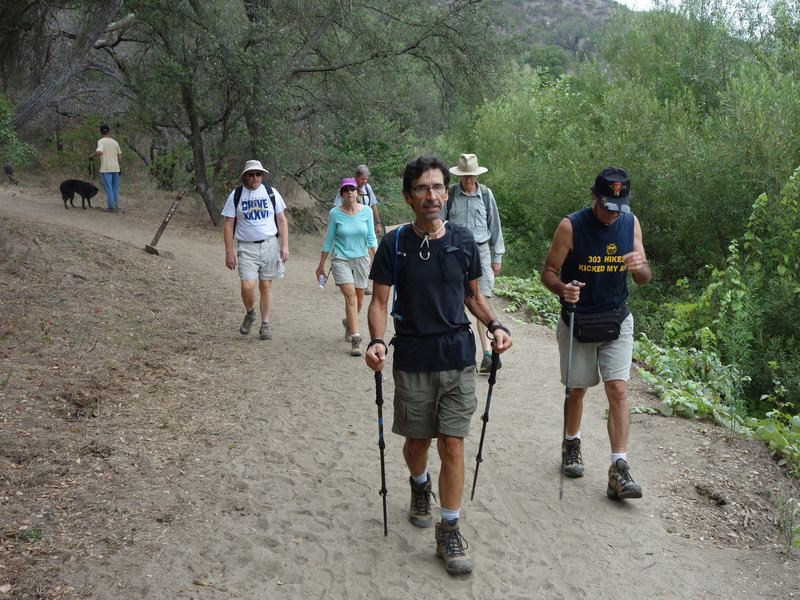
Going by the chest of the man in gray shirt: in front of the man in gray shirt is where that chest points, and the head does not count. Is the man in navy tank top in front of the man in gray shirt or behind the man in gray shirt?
in front

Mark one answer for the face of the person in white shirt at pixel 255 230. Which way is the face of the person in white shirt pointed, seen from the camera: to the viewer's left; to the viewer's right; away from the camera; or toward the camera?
toward the camera

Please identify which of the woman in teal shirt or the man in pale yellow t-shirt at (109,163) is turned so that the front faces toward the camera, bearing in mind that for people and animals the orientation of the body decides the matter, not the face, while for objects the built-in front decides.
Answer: the woman in teal shirt

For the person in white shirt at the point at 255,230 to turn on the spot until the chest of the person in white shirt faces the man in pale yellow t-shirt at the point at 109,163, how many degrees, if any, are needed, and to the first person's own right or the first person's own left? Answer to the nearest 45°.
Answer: approximately 180°

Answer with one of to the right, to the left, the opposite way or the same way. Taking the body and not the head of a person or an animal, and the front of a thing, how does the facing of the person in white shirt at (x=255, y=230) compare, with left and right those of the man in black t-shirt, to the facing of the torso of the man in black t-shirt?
the same way

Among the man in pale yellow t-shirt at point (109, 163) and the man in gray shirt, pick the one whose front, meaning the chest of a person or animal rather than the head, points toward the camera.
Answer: the man in gray shirt

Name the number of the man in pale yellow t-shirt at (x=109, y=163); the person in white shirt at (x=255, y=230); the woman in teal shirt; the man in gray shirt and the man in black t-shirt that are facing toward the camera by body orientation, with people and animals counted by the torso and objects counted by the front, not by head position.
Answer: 4

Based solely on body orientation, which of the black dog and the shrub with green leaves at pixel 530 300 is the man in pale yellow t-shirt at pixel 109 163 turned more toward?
the black dog

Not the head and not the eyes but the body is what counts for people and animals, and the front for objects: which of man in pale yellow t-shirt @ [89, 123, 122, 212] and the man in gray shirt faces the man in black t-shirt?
the man in gray shirt

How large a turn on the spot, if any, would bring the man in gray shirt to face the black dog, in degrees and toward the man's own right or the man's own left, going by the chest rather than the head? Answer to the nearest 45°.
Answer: approximately 135° to the man's own right

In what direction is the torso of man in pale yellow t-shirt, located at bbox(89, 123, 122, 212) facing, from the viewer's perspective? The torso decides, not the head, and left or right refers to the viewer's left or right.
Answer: facing away from the viewer and to the left of the viewer

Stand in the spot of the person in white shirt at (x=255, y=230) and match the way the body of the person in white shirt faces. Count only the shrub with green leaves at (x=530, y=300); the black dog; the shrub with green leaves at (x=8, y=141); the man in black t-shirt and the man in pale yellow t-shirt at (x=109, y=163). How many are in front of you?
1

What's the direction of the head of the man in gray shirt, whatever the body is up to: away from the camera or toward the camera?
toward the camera

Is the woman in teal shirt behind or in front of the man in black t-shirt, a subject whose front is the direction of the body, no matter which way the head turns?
behind

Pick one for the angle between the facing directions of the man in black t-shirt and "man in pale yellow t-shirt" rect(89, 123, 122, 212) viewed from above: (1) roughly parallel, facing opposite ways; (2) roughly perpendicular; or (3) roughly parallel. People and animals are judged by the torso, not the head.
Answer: roughly parallel, facing opposite ways

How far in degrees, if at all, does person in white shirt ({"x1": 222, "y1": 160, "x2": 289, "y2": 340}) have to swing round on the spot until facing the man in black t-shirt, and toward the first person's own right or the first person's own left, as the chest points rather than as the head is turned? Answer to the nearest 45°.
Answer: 0° — they already face them

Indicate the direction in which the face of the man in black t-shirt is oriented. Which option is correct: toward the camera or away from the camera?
toward the camera

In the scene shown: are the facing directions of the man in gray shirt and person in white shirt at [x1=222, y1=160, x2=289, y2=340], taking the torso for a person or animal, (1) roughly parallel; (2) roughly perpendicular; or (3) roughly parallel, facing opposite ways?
roughly parallel

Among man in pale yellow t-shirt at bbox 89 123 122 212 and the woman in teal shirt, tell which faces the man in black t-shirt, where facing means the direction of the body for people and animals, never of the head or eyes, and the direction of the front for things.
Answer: the woman in teal shirt

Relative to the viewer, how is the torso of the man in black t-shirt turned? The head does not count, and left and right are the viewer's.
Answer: facing the viewer
